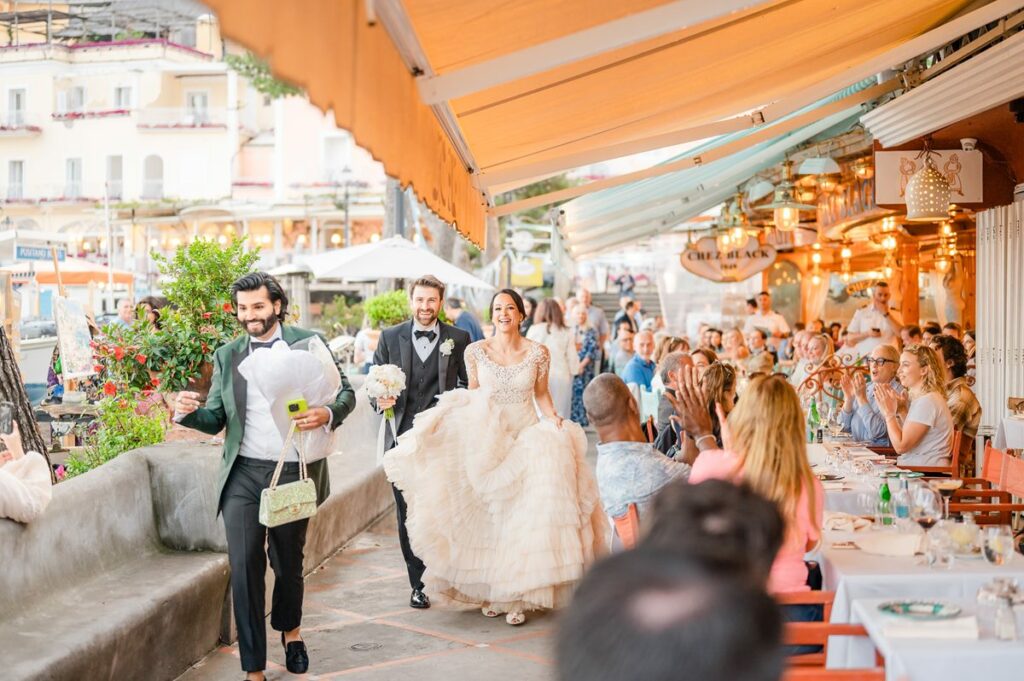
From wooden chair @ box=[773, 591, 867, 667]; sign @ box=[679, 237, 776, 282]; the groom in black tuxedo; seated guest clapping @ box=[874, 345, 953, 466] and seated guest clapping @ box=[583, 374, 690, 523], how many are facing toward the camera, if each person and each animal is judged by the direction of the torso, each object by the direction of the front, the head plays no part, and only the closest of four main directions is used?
2

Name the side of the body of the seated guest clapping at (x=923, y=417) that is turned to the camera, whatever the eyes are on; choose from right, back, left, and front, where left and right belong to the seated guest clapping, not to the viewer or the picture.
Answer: left

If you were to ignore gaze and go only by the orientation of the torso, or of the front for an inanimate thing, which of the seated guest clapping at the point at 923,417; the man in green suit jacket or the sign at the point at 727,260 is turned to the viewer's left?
the seated guest clapping

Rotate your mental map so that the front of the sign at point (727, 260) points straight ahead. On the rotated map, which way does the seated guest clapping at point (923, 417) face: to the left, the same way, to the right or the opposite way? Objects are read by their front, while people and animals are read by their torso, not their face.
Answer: to the right

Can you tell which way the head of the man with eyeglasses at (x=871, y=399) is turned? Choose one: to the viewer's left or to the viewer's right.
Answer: to the viewer's left

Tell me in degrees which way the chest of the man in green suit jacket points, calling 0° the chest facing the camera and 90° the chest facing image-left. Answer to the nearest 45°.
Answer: approximately 0°

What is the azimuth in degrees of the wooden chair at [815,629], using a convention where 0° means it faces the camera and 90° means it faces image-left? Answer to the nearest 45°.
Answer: approximately 225°

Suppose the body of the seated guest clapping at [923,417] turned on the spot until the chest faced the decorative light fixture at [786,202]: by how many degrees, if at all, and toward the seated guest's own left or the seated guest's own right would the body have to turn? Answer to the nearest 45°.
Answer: approximately 90° to the seated guest's own right

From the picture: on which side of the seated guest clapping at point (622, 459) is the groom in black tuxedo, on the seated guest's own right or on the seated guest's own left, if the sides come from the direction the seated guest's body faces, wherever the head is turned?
on the seated guest's own left

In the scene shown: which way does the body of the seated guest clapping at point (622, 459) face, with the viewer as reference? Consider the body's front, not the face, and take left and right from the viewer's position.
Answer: facing away from the viewer and to the right of the viewer

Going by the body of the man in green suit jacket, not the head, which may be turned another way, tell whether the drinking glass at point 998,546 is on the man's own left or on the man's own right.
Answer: on the man's own left

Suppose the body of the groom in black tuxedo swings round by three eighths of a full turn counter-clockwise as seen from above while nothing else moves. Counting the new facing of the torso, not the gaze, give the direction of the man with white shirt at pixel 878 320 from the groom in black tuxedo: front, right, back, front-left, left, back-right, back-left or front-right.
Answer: front
